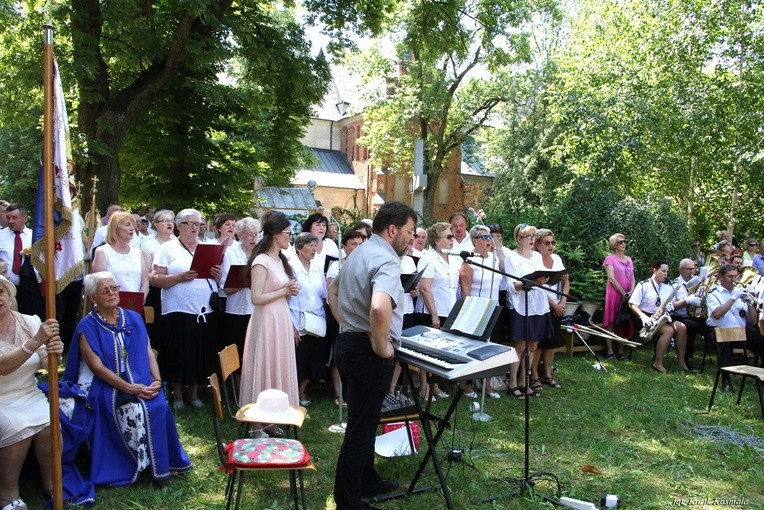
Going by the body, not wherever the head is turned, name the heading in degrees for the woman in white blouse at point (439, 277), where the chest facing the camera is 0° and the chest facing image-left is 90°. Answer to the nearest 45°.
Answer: approximately 315°

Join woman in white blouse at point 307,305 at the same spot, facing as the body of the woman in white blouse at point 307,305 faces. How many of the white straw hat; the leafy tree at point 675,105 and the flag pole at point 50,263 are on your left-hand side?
1

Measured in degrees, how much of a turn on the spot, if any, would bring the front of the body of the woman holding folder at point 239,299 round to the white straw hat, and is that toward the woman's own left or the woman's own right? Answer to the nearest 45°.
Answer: approximately 45° to the woman's own right

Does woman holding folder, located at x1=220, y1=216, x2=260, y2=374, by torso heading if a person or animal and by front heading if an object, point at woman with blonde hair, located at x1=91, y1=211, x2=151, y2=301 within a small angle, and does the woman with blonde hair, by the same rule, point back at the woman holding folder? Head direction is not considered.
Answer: no

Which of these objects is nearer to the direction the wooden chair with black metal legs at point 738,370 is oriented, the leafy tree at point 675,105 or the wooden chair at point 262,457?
the wooden chair at point 262,457

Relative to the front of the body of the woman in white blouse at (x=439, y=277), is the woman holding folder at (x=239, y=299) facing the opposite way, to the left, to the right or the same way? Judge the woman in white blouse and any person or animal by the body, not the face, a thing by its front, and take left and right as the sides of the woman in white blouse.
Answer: the same way

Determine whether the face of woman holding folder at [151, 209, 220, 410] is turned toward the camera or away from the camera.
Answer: toward the camera

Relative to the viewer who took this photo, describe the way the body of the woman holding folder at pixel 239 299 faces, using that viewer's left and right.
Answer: facing the viewer and to the right of the viewer

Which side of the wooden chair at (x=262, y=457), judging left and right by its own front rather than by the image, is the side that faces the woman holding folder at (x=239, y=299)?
left

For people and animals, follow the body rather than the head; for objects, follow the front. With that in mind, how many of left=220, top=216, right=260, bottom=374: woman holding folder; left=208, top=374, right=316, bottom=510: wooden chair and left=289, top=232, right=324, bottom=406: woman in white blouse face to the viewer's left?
0

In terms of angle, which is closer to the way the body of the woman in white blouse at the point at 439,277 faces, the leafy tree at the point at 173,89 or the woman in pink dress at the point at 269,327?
the woman in pink dress

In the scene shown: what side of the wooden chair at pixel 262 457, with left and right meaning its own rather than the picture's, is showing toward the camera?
right

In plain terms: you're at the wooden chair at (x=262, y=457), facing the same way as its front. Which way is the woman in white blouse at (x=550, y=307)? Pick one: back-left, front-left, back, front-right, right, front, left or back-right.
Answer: front-left

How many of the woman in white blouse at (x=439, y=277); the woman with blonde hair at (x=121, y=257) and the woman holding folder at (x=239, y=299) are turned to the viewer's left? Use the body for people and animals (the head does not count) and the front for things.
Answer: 0

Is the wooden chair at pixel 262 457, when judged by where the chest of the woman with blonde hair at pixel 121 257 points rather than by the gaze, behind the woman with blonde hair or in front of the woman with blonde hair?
in front

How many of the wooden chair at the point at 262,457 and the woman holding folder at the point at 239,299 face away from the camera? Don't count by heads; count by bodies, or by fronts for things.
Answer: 0

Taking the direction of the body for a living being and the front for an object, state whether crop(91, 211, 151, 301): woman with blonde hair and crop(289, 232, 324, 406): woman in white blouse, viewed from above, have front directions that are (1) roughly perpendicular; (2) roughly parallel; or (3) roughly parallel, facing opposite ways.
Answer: roughly parallel

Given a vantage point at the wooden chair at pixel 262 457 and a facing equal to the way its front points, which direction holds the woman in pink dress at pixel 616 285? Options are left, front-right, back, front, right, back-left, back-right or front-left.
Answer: front-left
